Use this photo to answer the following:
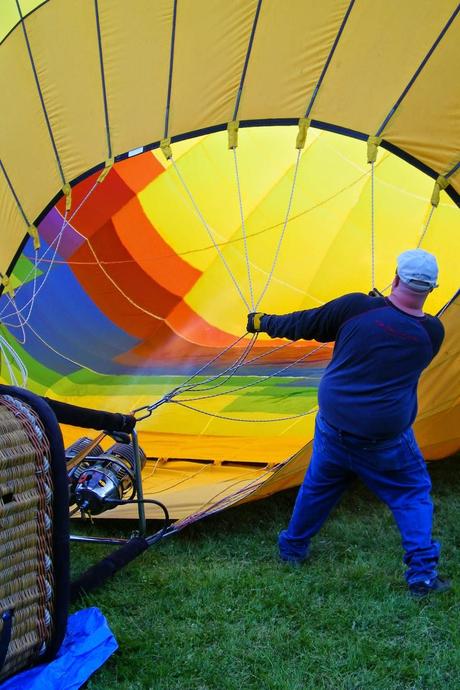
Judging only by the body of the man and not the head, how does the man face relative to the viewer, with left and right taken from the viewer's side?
facing away from the viewer

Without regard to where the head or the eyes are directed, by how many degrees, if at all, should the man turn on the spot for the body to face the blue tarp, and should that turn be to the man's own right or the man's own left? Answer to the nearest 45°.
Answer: approximately 135° to the man's own left

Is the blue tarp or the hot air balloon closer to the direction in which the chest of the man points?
the hot air balloon

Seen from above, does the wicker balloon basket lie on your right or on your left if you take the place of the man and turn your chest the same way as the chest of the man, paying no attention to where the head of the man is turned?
on your left

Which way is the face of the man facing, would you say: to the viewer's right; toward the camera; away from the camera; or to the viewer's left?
away from the camera
